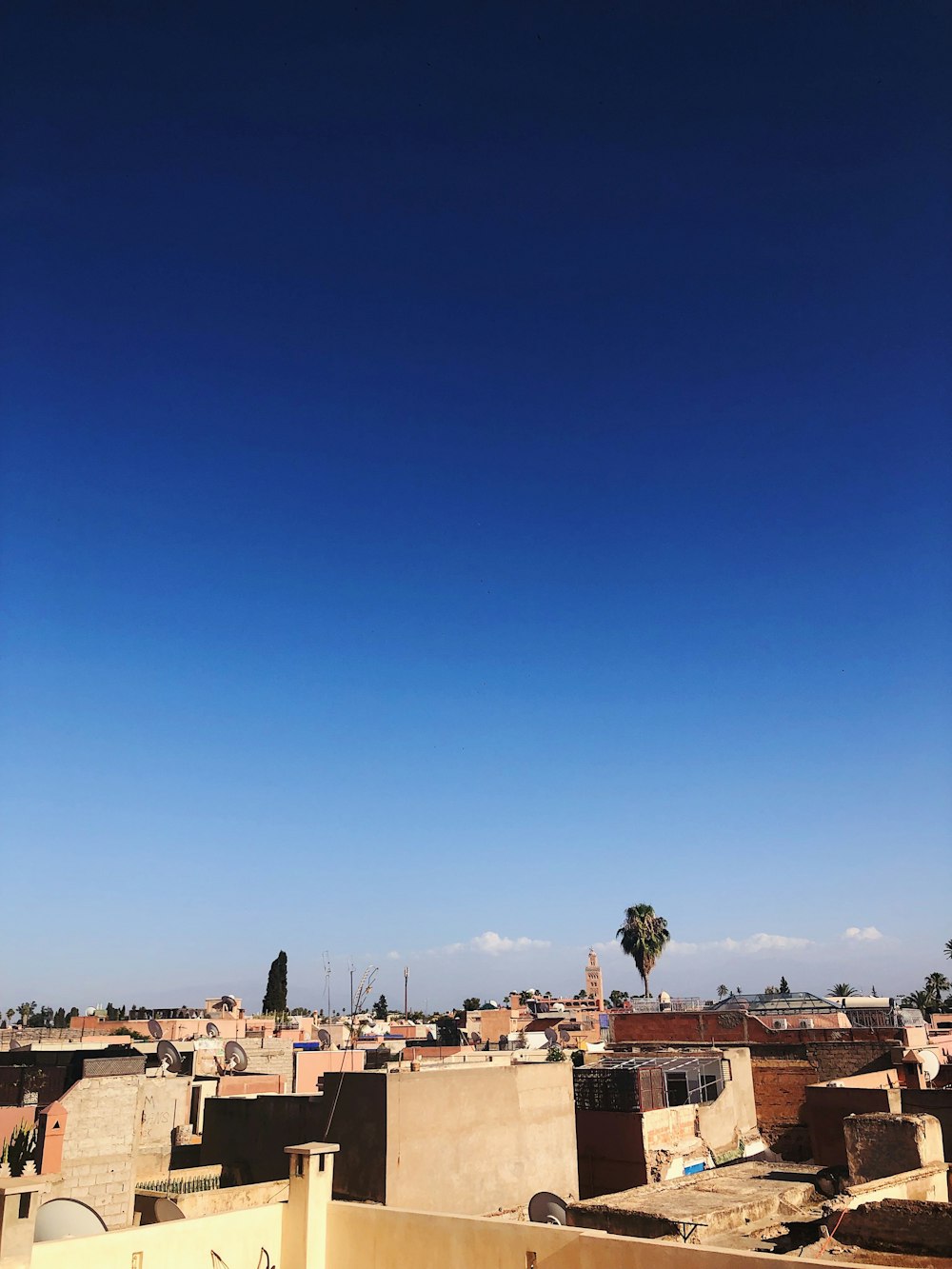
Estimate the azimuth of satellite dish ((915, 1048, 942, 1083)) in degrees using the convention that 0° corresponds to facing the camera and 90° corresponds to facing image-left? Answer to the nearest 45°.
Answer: approximately 45°

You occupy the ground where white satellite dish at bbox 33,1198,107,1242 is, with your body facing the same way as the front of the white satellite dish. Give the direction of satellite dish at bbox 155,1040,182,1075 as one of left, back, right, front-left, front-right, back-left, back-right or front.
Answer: back-right

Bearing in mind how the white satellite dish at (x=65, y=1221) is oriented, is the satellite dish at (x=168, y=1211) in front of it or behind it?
behind

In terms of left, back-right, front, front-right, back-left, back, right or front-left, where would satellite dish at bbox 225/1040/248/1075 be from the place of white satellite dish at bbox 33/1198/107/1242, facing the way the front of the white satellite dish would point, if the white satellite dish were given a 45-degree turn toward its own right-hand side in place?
right
